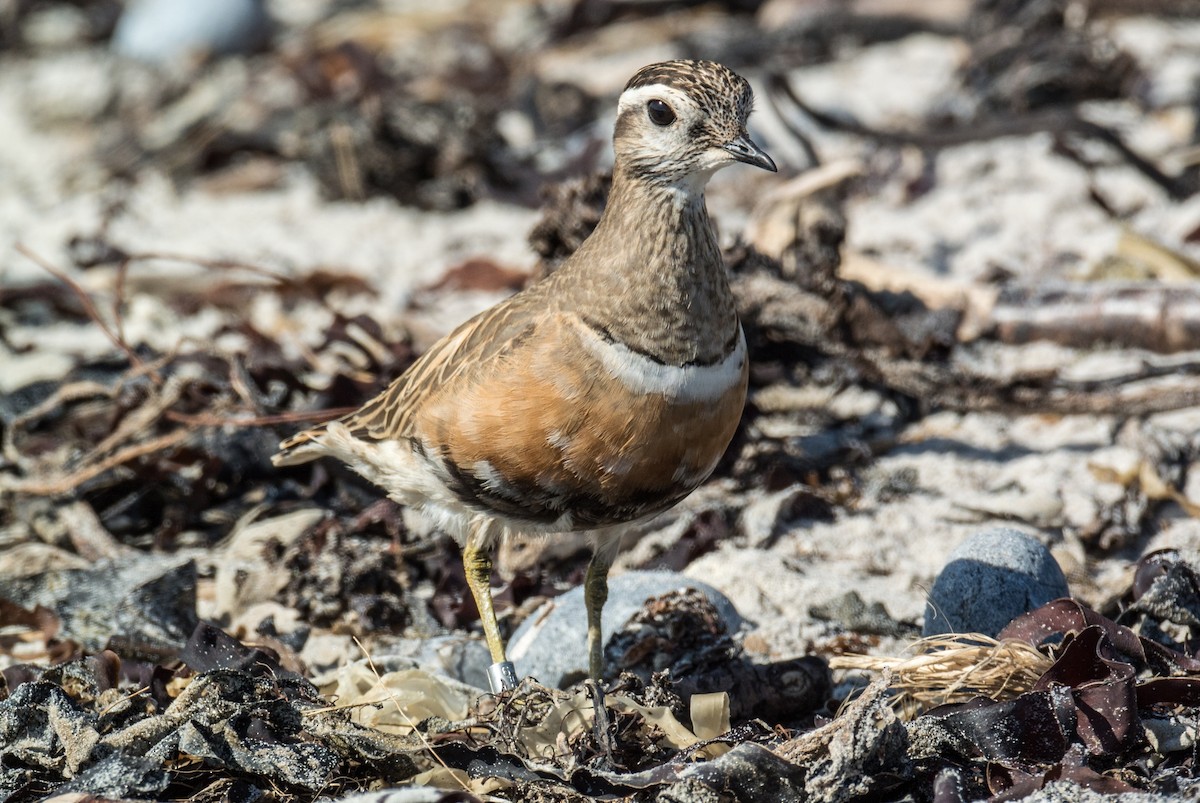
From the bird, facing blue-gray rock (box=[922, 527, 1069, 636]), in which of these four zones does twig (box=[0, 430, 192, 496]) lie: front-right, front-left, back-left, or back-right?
back-left

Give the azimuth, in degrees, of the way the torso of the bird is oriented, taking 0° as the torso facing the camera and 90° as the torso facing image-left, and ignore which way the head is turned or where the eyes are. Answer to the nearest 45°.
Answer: approximately 315°

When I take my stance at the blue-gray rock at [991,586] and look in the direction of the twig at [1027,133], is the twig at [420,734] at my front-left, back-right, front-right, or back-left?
back-left

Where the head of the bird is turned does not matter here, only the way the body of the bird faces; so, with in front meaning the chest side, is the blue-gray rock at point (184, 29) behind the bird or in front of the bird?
behind

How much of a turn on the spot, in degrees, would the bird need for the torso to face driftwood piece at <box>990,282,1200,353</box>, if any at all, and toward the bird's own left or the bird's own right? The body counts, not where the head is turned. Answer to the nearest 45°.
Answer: approximately 90° to the bird's own left

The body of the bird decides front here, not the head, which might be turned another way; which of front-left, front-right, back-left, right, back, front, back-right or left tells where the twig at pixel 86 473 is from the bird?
back

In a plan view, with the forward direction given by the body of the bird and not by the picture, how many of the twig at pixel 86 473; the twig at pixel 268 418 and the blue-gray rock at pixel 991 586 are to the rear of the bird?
2

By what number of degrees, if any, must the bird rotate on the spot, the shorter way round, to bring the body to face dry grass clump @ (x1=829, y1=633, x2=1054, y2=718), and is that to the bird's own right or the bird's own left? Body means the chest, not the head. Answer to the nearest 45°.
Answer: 0° — it already faces it

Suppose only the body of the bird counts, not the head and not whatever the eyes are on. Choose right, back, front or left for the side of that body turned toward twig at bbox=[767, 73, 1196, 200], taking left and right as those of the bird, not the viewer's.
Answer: left
